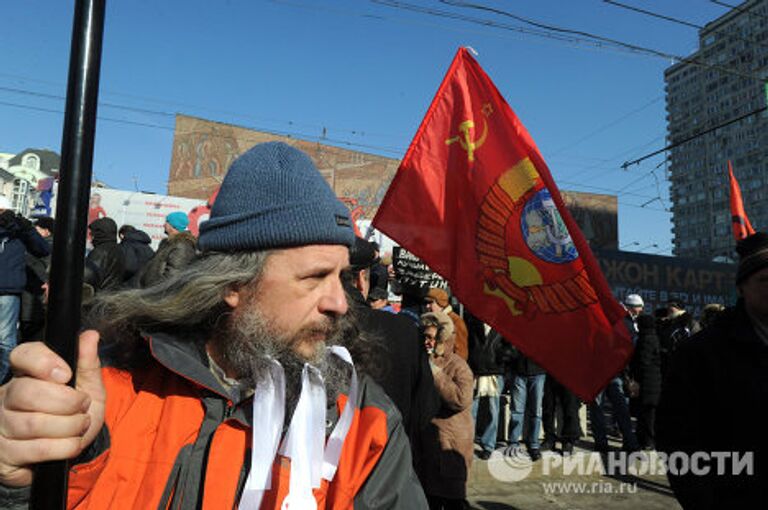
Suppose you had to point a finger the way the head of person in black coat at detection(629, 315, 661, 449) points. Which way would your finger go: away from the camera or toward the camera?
away from the camera

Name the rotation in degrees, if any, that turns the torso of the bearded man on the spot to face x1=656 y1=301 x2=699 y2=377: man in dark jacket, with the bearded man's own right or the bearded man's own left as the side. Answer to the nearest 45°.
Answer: approximately 90° to the bearded man's own left

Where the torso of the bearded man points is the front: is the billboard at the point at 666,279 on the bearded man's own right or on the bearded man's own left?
on the bearded man's own left

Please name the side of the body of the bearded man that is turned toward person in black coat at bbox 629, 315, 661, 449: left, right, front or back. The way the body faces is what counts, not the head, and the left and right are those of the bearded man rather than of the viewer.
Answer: left

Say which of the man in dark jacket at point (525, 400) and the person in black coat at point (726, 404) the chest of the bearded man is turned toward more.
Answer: the person in black coat

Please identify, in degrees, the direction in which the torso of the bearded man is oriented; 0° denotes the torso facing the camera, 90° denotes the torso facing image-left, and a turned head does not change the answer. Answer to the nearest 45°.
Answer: approximately 315°
